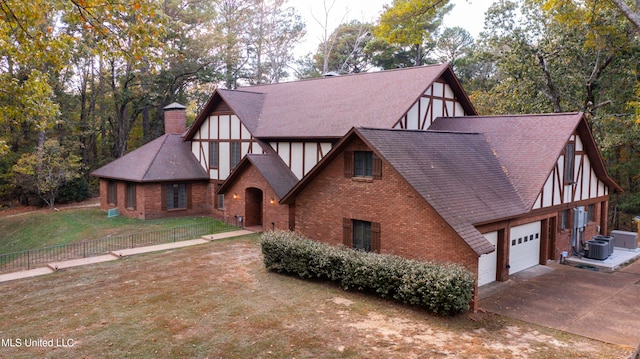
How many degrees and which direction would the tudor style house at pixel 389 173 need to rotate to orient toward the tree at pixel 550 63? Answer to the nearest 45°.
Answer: approximately 180°

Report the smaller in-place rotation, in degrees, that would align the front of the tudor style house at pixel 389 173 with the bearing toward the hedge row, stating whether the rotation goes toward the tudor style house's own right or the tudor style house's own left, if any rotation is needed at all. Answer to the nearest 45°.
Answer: approximately 45° to the tudor style house's own left

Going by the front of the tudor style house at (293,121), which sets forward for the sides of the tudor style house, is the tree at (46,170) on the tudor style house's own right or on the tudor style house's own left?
on the tudor style house's own right

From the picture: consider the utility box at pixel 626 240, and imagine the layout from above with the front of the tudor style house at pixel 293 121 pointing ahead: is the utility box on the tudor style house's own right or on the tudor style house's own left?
on the tudor style house's own left

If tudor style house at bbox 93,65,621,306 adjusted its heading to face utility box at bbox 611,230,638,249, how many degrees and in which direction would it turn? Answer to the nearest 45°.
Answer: approximately 135° to its left

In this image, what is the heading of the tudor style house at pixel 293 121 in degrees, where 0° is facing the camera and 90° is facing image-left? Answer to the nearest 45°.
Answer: approximately 45°

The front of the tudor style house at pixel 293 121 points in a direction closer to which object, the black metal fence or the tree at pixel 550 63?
the black metal fence

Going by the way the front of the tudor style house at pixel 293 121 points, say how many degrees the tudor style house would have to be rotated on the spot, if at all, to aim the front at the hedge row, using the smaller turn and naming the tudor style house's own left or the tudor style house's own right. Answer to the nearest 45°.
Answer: approximately 45° to the tudor style house's own left

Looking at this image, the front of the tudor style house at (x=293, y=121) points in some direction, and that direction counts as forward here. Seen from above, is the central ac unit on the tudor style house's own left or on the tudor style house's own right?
on the tudor style house's own left

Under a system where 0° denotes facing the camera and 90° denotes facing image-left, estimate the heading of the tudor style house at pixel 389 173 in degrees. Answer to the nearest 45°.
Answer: approximately 45°
